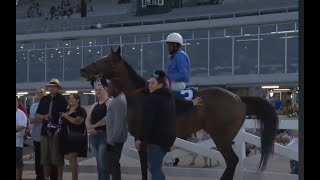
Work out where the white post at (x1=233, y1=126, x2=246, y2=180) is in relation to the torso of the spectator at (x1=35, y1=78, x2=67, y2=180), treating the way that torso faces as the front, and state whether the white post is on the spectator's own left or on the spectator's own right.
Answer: on the spectator's own left

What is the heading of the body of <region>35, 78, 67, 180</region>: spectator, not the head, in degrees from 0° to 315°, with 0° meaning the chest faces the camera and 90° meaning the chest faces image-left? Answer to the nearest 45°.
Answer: approximately 0°

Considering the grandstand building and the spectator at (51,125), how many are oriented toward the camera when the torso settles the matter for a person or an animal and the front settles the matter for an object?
2

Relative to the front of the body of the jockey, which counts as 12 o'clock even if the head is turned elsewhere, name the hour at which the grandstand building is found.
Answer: The grandstand building is roughly at 3 o'clock from the jockey.

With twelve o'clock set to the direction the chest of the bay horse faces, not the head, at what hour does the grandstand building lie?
The grandstand building is roughly at 3 o'clock from the bay horse.

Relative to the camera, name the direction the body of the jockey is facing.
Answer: to the viewer's left

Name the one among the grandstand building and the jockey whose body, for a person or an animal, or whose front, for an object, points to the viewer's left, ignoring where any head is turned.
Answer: the jockey

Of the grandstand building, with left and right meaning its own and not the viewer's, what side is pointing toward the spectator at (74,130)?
front

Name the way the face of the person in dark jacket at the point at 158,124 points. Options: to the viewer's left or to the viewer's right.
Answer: to the viewer's left

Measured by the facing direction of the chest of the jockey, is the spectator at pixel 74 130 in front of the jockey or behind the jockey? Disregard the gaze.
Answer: in front

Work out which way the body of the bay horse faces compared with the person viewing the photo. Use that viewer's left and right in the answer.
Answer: facing to the left of the viewer

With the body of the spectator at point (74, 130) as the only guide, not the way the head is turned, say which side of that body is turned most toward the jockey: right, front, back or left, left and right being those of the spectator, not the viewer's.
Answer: left
